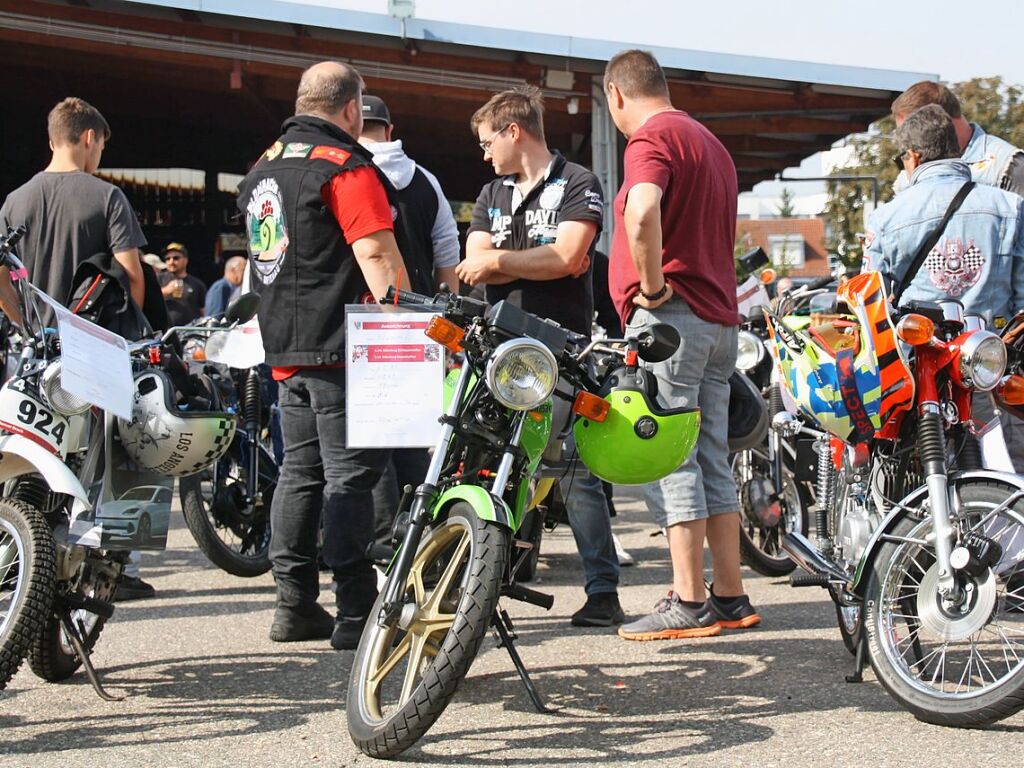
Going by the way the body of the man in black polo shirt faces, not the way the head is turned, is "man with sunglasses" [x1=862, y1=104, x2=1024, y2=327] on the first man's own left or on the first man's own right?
on the first man's own left

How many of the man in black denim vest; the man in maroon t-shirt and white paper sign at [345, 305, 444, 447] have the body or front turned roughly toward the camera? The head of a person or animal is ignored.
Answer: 1

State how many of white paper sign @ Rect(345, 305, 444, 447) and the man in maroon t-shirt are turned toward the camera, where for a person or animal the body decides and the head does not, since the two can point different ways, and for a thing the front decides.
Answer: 1

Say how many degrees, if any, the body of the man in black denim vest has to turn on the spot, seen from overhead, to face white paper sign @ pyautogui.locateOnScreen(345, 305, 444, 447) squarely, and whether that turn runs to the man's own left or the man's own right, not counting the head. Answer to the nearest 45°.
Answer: approximately 135° to the man's own right

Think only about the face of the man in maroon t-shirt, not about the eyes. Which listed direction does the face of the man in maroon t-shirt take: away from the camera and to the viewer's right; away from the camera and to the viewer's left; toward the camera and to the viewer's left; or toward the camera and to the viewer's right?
away from the camera and to the viewer's left

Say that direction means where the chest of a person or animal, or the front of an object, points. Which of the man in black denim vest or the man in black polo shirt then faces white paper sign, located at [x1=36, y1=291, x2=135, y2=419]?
the man in black polo shirt

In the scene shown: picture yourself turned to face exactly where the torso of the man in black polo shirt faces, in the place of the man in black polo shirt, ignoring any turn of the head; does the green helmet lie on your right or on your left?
on your left

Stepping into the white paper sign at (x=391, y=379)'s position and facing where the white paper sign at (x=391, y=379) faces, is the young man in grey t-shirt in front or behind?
behind

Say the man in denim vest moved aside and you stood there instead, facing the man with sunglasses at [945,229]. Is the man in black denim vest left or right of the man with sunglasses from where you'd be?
right

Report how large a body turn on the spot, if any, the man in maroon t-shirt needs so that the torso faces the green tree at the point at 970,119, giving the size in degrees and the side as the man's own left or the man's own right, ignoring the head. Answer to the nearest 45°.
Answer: approximately 45° to the man's own right

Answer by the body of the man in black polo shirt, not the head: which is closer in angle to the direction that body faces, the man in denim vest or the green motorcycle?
the green motorcycle

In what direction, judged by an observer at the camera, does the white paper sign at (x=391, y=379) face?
facing the viewer

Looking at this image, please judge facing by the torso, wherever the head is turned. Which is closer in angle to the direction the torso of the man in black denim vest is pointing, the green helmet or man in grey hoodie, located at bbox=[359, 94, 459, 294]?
the man in grey hoodie

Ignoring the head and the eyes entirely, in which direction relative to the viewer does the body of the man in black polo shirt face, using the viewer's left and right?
facing the viewer and to the left of the viewer

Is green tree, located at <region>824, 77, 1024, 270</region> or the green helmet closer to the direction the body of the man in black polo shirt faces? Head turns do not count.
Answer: the green helmet

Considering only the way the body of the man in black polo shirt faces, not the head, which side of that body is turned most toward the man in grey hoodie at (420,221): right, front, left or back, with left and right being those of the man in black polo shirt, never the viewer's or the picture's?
right

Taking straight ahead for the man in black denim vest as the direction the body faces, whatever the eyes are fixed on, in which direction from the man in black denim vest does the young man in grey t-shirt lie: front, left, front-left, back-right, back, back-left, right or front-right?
left
